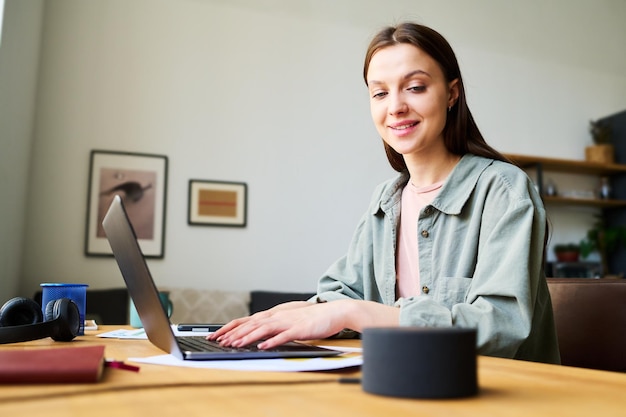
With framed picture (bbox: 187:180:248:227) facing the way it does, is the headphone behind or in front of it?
in front

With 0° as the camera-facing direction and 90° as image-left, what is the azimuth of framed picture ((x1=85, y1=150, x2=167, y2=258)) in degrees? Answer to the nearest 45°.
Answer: approximately 0°

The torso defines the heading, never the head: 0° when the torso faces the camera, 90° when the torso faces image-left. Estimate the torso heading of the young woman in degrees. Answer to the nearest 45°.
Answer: approximately 45°

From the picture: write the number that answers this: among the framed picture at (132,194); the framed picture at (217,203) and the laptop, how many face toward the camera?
2

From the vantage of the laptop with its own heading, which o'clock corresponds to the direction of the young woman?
The young woman is roughly at 11 o'clock from the laptop.

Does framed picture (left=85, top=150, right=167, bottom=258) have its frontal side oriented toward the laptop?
yes

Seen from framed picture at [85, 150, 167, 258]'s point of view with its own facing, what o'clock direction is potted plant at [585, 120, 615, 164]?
The potted plant is roughly at 9 o'clock from the framed picture.

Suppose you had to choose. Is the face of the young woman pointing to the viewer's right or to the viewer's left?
to the viewer's left

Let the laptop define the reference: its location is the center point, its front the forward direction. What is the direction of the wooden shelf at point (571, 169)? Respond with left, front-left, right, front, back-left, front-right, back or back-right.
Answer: front-left

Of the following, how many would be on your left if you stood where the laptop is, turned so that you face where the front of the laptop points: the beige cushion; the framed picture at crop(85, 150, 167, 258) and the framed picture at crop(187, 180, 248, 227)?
3

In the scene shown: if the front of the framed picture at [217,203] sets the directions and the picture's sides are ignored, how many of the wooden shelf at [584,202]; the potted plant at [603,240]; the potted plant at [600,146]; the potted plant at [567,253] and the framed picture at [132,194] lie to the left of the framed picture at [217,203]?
4

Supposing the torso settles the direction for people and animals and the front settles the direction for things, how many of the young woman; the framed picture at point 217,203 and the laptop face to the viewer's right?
1

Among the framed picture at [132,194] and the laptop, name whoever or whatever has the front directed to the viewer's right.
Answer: the laptop

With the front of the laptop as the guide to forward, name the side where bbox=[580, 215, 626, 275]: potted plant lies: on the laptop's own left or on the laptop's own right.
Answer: on the laptop's own left

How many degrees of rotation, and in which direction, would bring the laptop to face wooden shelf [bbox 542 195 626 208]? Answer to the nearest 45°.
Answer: approximately 45° to its left
